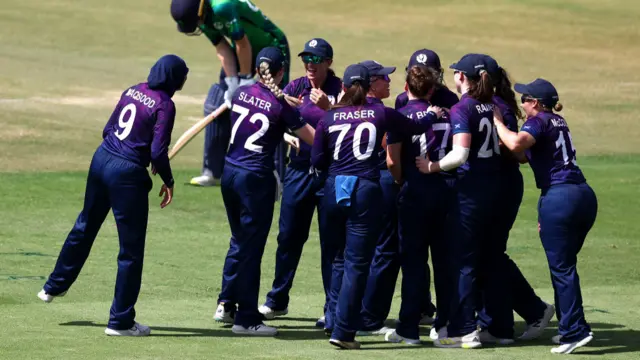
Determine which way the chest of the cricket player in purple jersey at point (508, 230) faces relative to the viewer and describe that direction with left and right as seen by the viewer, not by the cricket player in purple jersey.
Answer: facing to the left of the viewer

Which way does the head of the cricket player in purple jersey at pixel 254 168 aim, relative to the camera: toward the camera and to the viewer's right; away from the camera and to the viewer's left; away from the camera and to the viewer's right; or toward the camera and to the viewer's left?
away from the camera and to the viewer's right

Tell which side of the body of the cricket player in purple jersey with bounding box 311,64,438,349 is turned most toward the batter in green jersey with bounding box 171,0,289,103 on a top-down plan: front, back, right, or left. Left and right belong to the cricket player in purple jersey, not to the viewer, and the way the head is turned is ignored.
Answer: front

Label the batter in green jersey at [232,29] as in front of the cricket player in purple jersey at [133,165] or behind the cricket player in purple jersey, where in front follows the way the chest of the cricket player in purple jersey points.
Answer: in front

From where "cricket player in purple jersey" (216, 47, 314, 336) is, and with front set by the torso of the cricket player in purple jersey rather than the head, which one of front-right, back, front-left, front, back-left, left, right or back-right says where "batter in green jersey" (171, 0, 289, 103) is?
front-left

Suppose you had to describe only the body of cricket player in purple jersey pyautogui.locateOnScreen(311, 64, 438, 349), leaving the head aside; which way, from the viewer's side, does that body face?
away from the camera

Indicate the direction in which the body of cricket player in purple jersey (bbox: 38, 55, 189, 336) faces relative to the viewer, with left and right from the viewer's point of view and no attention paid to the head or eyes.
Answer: facing away from the viewer and to the right of the viewer

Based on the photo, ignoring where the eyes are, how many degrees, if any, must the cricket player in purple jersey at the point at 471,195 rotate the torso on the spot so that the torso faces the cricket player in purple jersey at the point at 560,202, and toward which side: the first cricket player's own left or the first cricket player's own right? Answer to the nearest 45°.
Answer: approximately 135° to the first cricket player's own right

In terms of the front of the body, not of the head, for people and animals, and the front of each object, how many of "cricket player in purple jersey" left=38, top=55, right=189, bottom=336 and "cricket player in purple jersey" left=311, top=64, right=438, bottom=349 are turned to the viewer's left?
0

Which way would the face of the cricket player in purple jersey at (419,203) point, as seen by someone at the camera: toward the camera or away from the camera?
away from the camera

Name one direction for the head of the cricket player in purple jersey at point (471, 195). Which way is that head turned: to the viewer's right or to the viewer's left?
to the viewer's left
